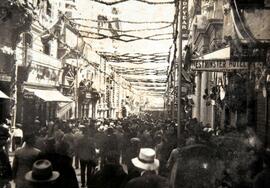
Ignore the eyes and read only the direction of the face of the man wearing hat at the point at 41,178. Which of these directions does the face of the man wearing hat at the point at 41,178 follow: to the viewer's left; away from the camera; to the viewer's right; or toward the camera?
away from the camera

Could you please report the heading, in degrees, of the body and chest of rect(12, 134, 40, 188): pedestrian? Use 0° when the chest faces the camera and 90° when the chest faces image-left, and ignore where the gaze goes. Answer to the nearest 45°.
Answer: approximately 180°

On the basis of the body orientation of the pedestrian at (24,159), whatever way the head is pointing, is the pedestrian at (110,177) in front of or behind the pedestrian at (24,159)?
behind

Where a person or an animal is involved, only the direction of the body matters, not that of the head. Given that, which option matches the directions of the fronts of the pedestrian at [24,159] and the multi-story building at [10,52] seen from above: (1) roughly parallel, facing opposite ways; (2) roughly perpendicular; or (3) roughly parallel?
roughly perpendicular

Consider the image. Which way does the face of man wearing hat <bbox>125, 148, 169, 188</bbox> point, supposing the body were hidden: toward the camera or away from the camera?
away from the camera

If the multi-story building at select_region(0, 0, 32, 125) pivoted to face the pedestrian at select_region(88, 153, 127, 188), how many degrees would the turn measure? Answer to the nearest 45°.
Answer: approximately 90° to its right

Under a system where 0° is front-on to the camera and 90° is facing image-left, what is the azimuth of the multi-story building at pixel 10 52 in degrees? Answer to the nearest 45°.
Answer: approximately 270°

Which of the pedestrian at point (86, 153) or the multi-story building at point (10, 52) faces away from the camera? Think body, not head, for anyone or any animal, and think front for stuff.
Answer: the pedestrian

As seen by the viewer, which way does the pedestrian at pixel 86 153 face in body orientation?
away from the camera

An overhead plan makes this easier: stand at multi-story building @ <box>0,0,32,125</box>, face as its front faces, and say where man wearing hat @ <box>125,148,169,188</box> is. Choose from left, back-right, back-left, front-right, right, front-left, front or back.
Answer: right

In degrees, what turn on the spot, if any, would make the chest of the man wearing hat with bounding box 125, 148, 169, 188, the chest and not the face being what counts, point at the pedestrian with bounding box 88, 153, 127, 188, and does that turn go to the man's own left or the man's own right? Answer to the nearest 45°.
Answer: approximately 45° to the man's own left

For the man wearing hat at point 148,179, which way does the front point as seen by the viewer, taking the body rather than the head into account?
away from the camera
